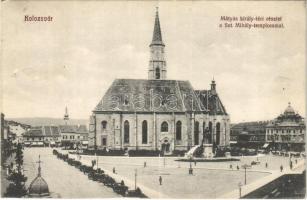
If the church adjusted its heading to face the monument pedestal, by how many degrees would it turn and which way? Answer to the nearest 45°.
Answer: approximately 135° to its left

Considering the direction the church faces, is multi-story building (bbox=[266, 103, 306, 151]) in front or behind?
behind

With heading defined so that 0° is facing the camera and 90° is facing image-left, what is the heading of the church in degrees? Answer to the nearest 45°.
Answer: approximately 90°
